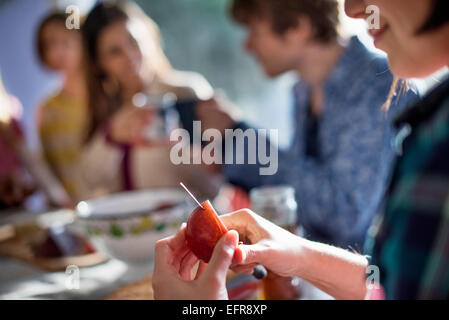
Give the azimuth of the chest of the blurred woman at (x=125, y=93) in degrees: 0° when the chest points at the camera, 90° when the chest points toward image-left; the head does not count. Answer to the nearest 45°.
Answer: approximately 315°

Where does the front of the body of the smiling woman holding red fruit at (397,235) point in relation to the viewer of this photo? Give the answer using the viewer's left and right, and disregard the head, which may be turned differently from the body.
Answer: facing to the left of the viewer

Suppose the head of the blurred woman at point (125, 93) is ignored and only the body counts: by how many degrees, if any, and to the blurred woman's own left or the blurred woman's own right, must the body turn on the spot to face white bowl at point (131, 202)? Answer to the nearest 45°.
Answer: approximately 45° to the blurred woman's own right

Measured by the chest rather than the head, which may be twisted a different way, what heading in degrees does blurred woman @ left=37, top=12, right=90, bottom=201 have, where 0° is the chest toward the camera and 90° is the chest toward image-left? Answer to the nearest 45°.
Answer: approximately 315°

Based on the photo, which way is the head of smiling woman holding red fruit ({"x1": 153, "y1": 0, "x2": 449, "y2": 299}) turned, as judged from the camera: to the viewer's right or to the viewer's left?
to the viewer's left

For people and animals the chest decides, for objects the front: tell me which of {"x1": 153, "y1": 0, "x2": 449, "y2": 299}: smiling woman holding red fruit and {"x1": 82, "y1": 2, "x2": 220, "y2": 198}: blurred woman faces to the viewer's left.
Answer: {"x1": 153, "y1": 0, "x2": 449, "y2": 299}: smiling woman holding red fruit

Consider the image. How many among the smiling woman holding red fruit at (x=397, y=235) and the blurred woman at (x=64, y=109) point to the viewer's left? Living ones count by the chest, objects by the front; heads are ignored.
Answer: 1

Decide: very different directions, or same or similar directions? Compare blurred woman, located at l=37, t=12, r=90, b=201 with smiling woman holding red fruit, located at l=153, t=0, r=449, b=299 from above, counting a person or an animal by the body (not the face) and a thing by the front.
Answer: very different directions
